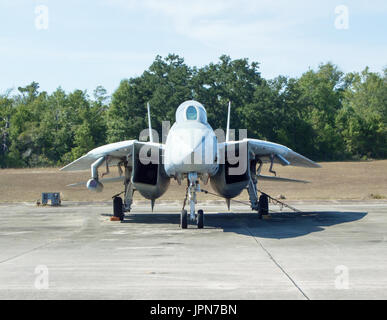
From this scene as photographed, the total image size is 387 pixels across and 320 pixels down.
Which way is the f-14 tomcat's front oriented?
toward the camera
